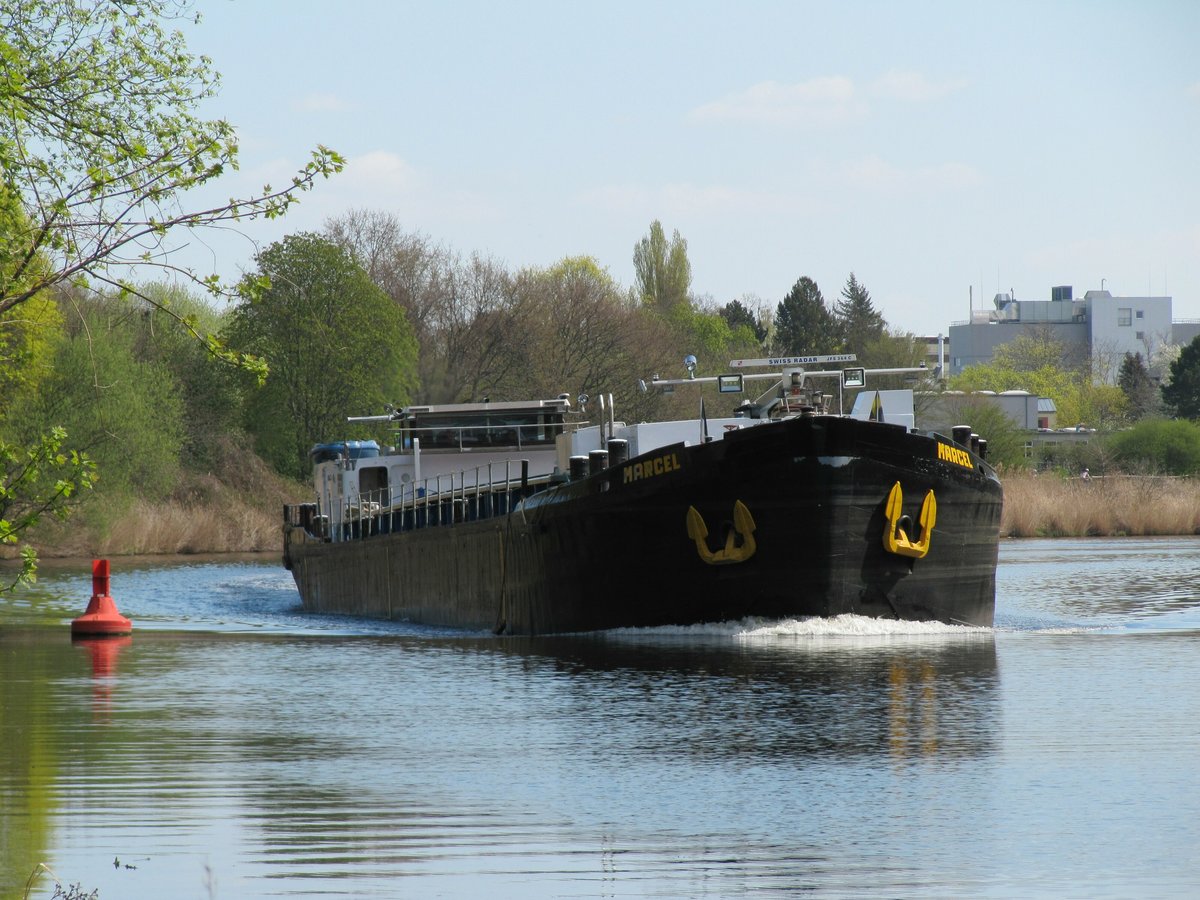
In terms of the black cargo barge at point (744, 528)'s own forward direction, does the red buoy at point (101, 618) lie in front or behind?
in front

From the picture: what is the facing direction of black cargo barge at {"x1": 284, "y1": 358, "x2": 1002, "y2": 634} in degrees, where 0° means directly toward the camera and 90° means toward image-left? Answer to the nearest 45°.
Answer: approximately 315°
